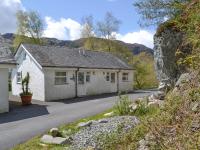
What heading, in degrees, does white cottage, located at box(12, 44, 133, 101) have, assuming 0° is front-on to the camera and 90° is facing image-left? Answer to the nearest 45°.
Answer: approximately 315°

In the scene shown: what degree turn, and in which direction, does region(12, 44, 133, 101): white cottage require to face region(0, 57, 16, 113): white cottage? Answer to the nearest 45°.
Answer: approximately 45° to its right
